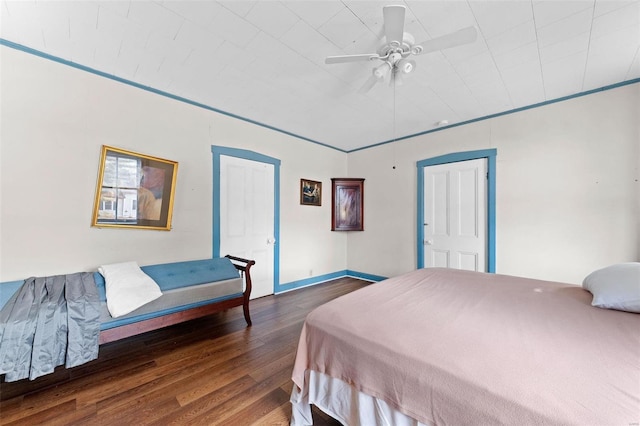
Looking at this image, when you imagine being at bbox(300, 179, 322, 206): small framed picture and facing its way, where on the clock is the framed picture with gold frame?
The framed picture with gold frame is roughly at 3 o'clock from the small framed picture.

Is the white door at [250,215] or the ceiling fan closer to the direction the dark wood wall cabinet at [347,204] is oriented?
the ceiling fan

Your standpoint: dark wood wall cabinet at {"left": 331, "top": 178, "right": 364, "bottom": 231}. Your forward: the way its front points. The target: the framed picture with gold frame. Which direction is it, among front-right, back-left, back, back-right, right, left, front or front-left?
front-right

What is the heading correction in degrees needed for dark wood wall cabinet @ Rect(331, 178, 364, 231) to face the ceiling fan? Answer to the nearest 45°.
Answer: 0° — it already faces it

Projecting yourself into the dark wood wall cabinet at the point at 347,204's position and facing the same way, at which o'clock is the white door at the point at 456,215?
The white door is roughly at 10 o'clock from the dark wood wall cabinet.

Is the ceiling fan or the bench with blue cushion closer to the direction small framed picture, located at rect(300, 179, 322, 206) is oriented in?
the ceiling fan

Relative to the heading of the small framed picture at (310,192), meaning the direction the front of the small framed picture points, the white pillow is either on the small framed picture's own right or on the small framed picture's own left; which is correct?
on the small framed picture's own right

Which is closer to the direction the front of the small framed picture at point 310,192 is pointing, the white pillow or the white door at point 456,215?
the white door

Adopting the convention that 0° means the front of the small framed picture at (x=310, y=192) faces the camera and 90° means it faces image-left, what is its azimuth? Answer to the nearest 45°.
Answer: approximately 315°

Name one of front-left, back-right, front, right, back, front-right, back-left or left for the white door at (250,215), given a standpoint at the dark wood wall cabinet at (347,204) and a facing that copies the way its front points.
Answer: front-right

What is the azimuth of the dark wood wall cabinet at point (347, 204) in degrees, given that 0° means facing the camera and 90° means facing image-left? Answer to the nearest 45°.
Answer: approximately 0°

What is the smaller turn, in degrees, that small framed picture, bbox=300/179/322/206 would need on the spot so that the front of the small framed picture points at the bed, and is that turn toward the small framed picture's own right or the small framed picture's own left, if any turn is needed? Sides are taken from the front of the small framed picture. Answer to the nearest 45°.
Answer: approximately 45° to the small framed picture's own right
